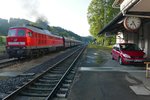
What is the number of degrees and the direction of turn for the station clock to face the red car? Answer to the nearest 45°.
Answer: approximately 180°

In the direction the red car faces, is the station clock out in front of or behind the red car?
in front
